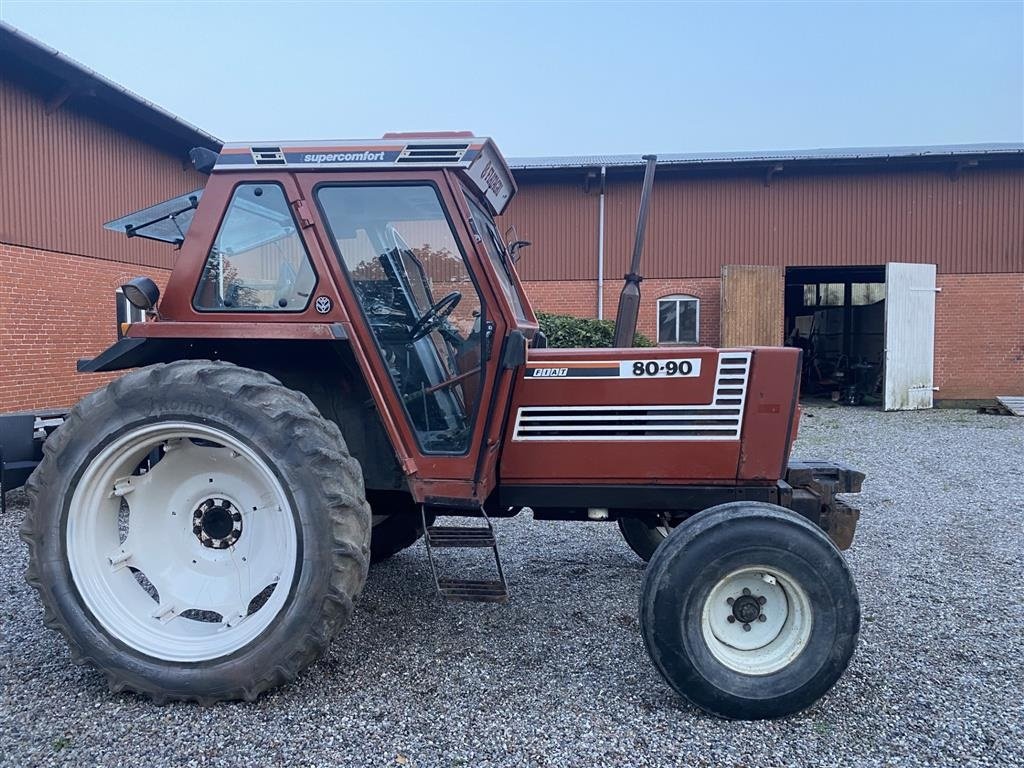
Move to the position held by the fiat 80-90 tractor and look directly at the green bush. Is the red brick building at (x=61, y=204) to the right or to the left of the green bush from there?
left

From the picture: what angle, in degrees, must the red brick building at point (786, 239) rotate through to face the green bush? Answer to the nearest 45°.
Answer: approximately 45° to its right

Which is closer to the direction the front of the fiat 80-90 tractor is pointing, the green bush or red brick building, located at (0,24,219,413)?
the green bush

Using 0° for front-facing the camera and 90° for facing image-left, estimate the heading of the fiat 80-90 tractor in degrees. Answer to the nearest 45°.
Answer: approximately 270°

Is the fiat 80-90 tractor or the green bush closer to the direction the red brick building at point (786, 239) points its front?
the fiat 80-90 tractor

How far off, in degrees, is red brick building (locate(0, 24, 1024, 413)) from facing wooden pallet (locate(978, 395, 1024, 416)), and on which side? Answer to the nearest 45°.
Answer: approximately 90° to its left

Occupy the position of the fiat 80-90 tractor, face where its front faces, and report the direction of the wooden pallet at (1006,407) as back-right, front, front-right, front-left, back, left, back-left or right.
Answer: front-left

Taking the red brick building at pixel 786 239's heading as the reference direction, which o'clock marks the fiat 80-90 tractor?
The fiat 80-90 tractor is roughly at 1 o'clock from the red brick building.

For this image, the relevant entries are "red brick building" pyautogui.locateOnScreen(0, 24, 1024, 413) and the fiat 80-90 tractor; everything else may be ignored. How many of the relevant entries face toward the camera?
1

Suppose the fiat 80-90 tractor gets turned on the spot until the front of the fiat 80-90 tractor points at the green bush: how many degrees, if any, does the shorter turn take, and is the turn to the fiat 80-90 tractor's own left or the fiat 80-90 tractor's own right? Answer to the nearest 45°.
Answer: approximately 90° to the fiat 80-90 tractor's own left

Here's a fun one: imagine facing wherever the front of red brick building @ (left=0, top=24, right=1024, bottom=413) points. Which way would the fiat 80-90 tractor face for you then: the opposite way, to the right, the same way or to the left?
to the left

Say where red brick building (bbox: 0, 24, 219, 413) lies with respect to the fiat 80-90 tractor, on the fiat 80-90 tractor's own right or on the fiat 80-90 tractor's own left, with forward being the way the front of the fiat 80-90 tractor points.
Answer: on the fiat 80-90 tractor's own left

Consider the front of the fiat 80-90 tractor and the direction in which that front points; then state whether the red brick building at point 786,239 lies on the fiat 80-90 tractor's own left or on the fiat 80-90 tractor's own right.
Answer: on the fiat 80-90 tractor's own left
